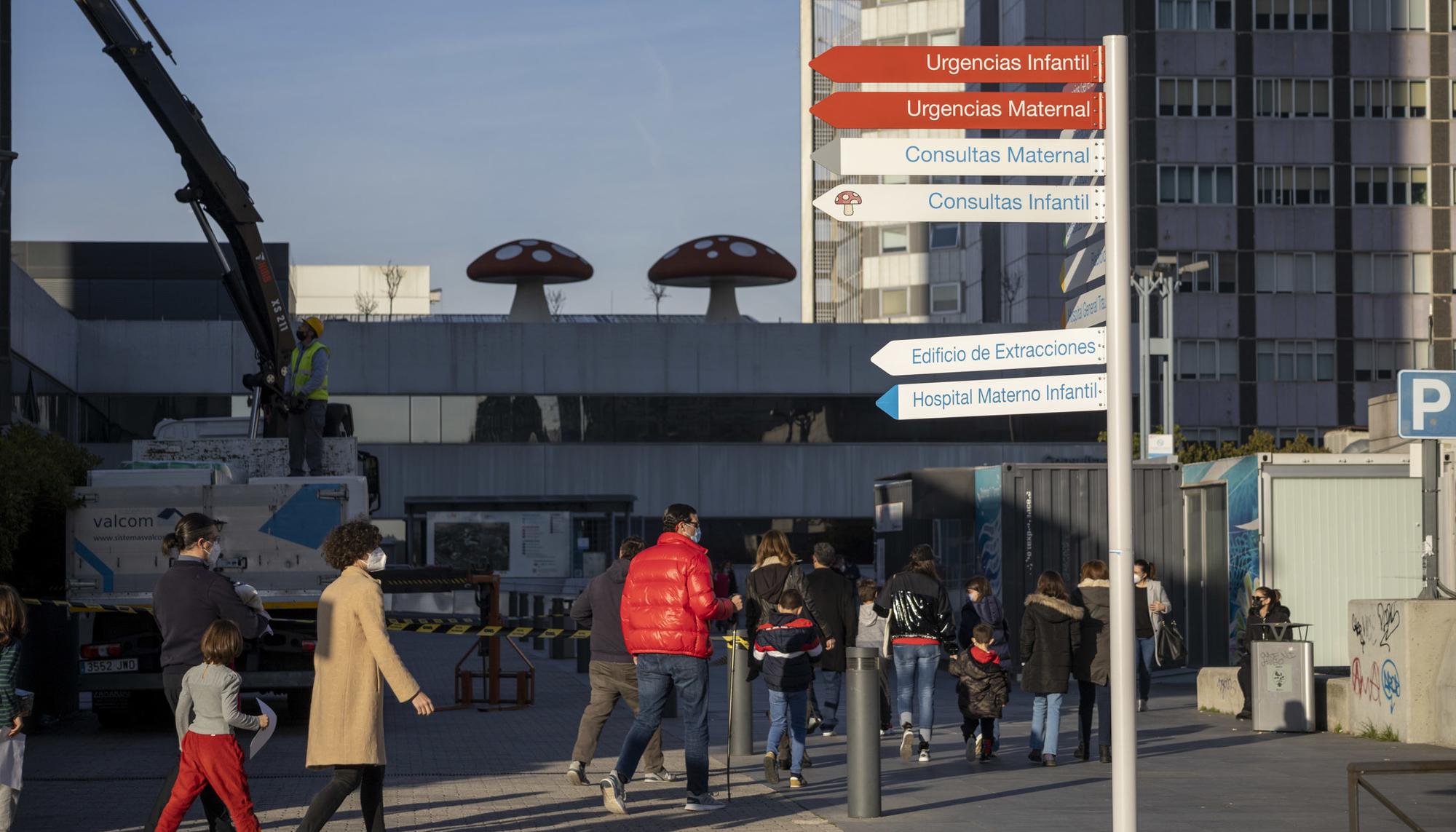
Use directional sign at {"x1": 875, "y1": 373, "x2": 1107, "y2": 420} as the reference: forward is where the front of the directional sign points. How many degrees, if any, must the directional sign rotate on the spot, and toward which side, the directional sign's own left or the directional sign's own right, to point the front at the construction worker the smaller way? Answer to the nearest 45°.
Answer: approximately 135° to the directional sign's own right

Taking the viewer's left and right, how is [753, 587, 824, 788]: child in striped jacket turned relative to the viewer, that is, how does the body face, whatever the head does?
facing away from the viewer

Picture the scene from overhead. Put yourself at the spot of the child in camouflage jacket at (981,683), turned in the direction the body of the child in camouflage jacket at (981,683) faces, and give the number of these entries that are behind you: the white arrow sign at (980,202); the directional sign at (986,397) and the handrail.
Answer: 3

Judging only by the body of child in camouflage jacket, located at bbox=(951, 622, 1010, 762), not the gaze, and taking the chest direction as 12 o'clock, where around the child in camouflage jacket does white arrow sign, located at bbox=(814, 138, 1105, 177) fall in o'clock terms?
The white arrow sign is roughly at 6 o'clock from the child in camouflage jacket.

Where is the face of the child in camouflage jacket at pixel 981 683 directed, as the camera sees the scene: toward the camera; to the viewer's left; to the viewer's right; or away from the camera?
away from the camera

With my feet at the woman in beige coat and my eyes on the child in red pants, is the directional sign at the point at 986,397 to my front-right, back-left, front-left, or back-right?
back-left

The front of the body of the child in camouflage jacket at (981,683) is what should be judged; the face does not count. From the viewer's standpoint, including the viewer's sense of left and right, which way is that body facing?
facing away from the viewer

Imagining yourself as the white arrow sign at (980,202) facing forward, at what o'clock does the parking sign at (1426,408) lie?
The parking sign is roughly at 7 o'clock from the white arrow sign.

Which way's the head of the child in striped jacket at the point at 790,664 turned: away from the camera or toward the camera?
away from the camera

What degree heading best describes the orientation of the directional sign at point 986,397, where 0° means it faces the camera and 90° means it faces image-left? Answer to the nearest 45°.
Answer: approximately 0°

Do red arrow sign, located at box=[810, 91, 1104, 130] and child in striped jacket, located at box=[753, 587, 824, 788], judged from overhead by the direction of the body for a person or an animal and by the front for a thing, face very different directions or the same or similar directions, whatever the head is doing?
very different directions
